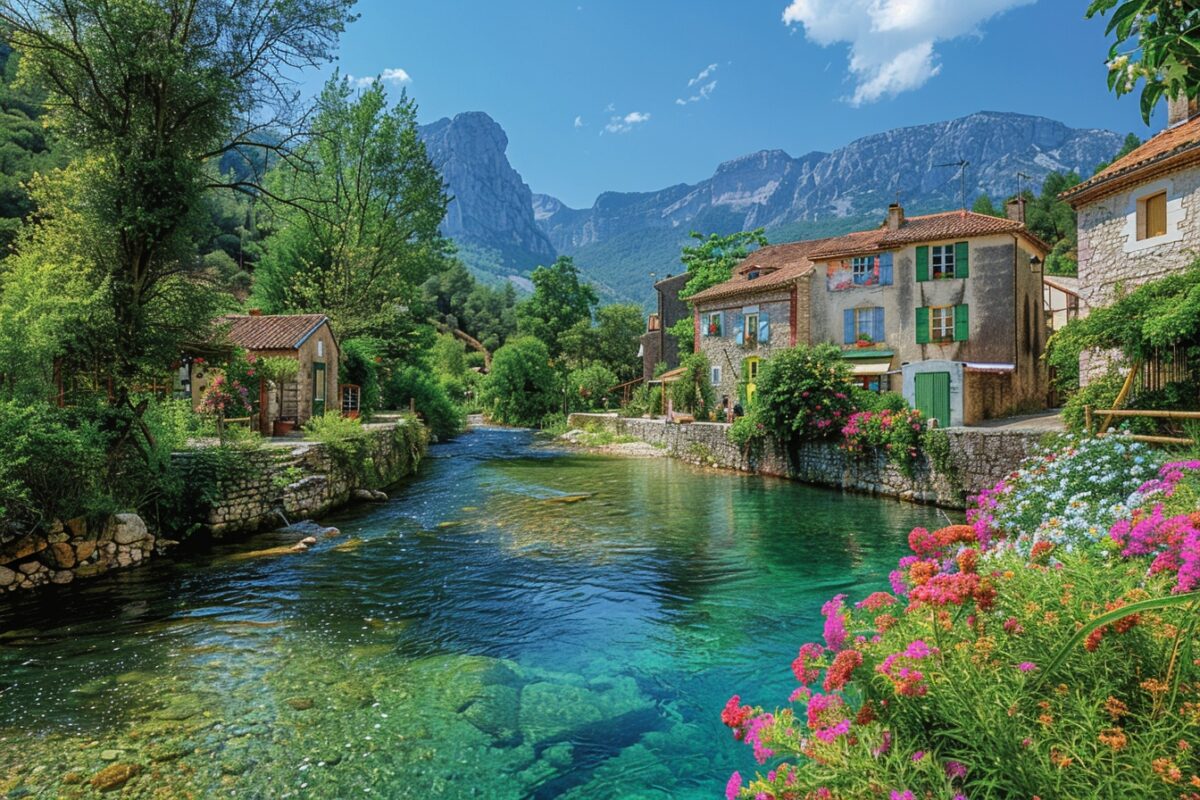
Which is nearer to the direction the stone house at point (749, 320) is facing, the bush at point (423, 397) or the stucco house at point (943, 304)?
the bush

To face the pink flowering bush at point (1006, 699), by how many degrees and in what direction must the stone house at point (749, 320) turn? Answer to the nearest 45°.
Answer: approximately 45° to its left

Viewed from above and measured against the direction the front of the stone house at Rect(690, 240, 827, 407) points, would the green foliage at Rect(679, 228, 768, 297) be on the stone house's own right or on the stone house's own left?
on the stone house's own right

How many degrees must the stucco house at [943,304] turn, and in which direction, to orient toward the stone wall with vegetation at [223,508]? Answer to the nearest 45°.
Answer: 0° — it already faces it

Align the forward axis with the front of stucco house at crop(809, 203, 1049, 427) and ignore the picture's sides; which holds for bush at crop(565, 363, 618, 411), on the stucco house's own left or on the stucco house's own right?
on the stucco house's own right

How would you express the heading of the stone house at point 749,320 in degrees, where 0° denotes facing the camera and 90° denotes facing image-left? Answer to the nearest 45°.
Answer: approximately 45°

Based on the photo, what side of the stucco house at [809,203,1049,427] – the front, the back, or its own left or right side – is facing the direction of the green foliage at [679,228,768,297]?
right

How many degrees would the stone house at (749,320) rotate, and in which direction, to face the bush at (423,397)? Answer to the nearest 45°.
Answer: approximately 45° to its right
